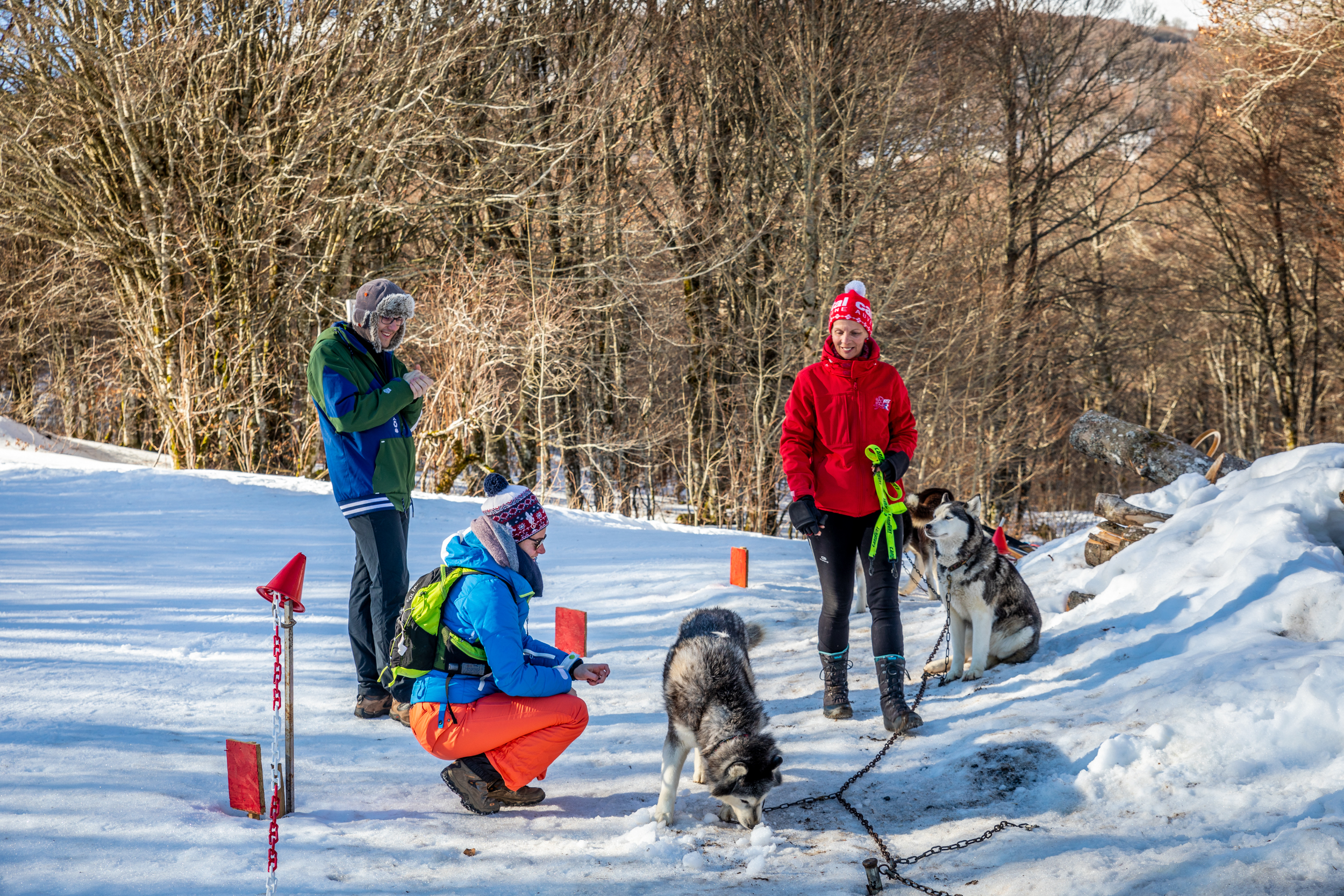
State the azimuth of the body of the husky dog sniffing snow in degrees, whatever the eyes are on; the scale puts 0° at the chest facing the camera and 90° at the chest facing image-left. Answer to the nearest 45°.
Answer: approximately 0°

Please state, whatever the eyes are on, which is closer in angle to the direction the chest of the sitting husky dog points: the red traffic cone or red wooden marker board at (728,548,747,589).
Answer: the red traffic cone

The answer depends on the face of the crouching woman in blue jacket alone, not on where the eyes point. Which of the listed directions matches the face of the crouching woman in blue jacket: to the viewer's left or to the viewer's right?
to the viewer's right

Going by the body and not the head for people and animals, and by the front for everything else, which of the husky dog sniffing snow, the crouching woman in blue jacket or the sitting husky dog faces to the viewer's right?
the crouching woman in blue jacket

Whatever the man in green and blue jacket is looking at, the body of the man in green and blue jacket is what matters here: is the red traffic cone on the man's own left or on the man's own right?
on the man's own right

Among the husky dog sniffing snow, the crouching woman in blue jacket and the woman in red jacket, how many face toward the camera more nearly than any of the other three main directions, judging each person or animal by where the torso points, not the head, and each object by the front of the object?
2

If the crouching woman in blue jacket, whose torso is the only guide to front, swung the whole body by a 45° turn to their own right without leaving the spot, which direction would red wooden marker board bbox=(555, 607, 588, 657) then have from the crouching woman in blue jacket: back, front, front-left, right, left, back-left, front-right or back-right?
back-left

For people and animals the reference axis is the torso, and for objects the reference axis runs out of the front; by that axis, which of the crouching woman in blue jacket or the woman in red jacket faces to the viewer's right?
the crouching woman in blue jacket

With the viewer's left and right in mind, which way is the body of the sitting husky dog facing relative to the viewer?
facing the viewer and to the left of the viewer

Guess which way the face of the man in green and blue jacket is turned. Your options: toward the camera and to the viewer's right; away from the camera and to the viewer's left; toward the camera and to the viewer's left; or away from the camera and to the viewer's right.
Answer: toward the camera and to the viewer's right
